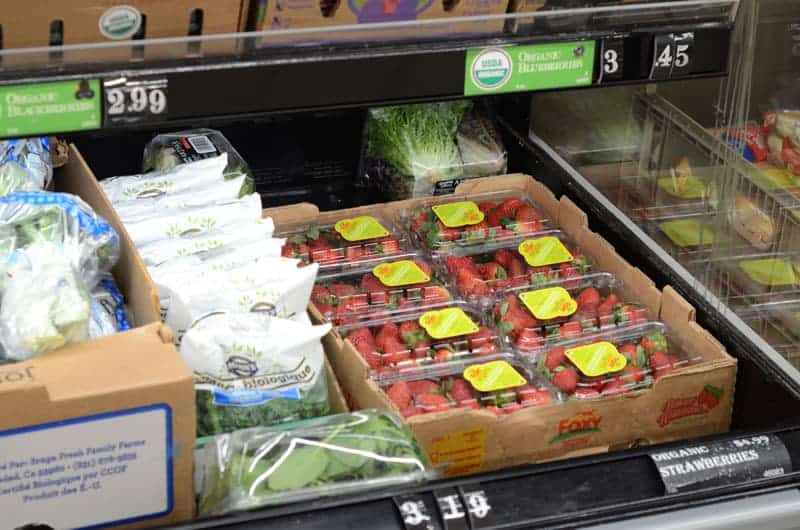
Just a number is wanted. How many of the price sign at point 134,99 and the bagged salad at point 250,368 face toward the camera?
2

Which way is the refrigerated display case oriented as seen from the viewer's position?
toward the camera

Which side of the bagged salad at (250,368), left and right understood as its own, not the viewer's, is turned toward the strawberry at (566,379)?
left

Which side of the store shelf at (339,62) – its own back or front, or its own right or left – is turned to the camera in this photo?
front

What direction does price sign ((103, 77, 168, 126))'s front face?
toward the camera

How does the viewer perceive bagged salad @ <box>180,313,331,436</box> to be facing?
facing the viewer

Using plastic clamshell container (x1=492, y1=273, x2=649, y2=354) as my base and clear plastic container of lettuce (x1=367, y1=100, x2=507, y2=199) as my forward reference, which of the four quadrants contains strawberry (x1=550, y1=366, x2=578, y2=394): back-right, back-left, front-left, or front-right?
back-left

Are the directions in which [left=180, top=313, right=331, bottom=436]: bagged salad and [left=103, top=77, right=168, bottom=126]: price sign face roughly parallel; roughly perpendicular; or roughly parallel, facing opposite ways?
roughly parallel

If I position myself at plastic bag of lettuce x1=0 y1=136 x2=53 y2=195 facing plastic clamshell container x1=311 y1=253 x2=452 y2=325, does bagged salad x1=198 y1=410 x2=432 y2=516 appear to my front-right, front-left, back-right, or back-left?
front-right
